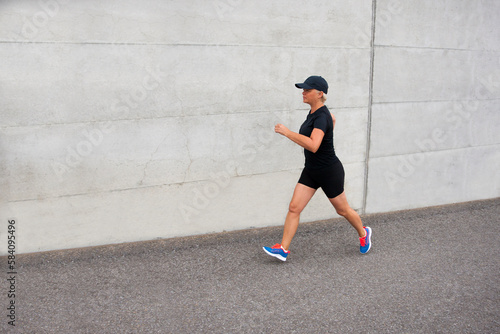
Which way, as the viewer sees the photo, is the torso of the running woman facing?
to the viewer's left

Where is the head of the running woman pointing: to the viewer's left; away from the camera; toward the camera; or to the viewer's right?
to the viewer's left
